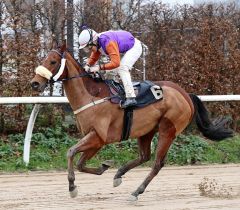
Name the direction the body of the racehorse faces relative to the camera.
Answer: to the viewer's left

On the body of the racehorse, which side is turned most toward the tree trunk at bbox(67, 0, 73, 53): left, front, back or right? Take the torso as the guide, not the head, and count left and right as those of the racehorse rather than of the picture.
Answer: right
